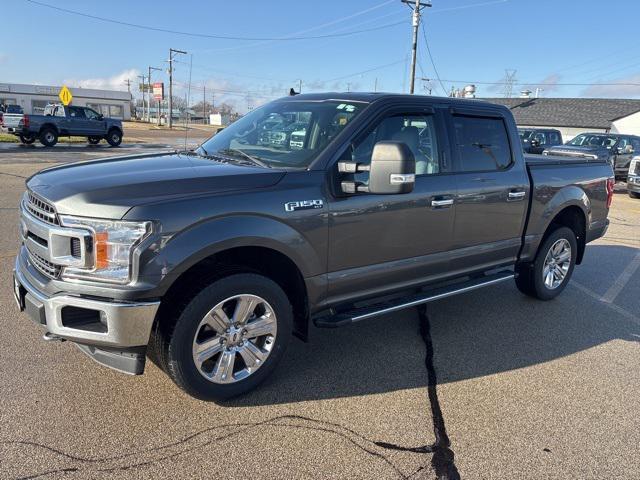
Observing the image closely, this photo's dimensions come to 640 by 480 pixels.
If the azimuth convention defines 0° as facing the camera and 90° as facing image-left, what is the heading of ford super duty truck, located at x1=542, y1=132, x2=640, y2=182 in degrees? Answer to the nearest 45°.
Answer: approximately 45°

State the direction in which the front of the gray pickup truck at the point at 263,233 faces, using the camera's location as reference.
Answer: facing the viewer and to the left of the viewer

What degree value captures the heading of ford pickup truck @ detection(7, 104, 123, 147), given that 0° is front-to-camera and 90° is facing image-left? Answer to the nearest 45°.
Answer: approximately 225°

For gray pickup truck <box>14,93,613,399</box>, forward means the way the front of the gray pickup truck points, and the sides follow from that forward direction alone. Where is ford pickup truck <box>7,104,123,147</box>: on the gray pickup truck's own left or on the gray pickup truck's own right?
on the gray pickup truck's own right

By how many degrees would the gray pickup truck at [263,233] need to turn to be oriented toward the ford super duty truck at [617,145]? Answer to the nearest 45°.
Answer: approximately 180°

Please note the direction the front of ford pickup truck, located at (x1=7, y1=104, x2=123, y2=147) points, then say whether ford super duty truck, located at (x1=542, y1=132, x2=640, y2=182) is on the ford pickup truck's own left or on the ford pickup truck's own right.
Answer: on the ford pickup truck's own right

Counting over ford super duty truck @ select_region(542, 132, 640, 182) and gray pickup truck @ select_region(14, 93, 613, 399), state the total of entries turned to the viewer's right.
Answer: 0

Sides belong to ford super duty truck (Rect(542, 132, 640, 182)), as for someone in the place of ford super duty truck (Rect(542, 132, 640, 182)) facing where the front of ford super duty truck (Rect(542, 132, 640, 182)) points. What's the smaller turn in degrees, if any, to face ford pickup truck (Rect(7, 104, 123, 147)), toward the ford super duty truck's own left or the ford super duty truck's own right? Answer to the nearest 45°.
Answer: approximately 45° to the ford super duty truck's own right

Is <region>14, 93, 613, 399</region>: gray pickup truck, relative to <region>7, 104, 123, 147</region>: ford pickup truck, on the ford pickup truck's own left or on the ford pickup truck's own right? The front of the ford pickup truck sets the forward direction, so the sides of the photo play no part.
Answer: on the ford pickup truck's own right
